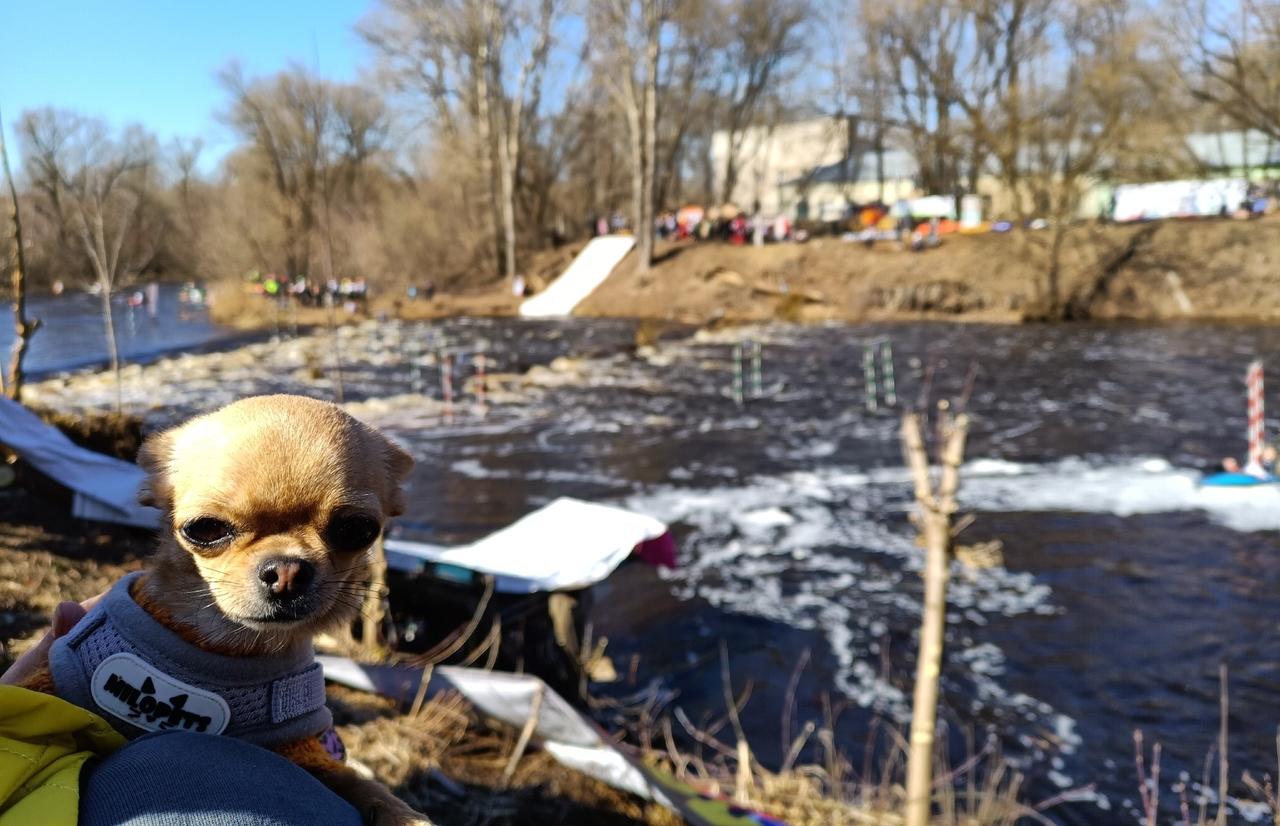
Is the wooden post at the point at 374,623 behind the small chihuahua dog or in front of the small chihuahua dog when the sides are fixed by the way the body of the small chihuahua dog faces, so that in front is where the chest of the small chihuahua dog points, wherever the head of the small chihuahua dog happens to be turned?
behind

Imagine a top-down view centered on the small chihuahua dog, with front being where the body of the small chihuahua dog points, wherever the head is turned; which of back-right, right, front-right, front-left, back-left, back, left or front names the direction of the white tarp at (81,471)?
back

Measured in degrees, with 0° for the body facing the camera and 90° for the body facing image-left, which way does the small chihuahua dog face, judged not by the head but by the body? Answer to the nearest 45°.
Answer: approximately 0°

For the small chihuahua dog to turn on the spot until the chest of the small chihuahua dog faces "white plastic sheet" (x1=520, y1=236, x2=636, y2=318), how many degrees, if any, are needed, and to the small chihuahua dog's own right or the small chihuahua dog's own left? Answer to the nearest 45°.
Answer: approximately 180°

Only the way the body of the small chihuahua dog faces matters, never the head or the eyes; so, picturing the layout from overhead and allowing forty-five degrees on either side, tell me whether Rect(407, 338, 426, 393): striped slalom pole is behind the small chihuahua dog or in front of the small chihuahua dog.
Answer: behind

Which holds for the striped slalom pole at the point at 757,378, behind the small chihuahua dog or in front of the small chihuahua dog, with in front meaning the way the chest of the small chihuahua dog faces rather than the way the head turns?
behind

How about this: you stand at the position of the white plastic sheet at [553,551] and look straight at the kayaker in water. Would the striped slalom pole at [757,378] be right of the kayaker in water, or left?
left
